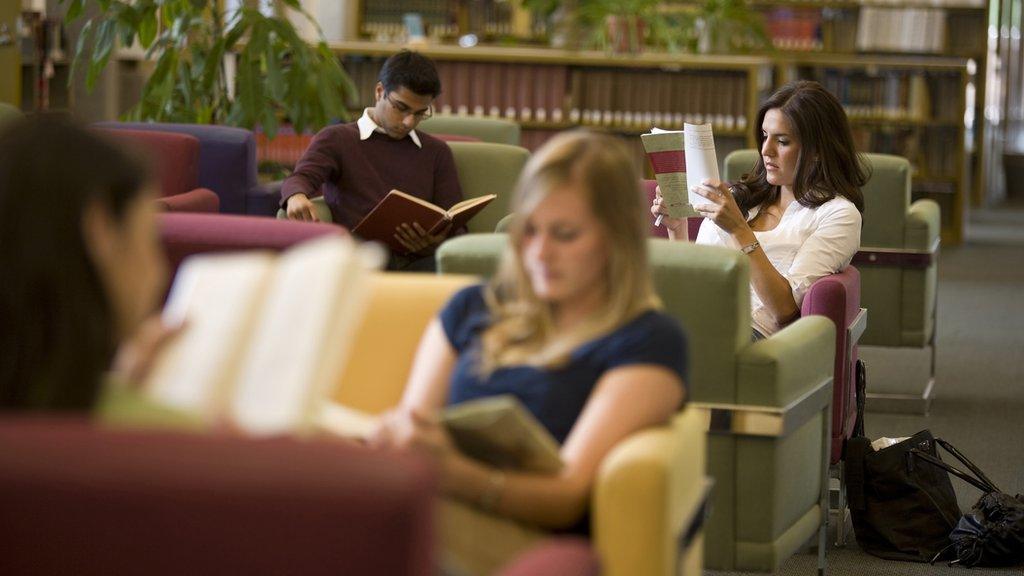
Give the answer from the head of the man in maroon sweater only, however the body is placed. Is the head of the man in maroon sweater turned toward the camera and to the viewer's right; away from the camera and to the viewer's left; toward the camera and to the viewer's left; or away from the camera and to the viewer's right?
toward the camera and to the viewer's right

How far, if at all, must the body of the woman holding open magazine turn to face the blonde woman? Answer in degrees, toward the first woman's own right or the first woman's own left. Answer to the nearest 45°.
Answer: approximately 45° to the first woman's own left

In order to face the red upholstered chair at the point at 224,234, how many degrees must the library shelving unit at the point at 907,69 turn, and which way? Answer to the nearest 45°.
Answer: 0° — it already faces it

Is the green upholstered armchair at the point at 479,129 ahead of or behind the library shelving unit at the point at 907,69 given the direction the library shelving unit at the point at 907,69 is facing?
ahead

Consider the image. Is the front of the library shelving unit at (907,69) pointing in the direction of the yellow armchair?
yes

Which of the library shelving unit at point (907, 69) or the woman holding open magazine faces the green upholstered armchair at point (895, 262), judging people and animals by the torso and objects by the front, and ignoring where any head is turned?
the library shelving unit
